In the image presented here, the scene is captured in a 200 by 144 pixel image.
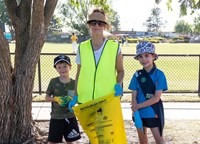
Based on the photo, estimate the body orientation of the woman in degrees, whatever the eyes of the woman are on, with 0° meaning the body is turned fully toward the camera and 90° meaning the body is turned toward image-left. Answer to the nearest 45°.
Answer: approximately 0°

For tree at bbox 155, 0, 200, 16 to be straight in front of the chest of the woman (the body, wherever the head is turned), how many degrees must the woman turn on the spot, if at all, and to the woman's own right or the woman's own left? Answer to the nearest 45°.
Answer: approximately 135° to the woman's own left
